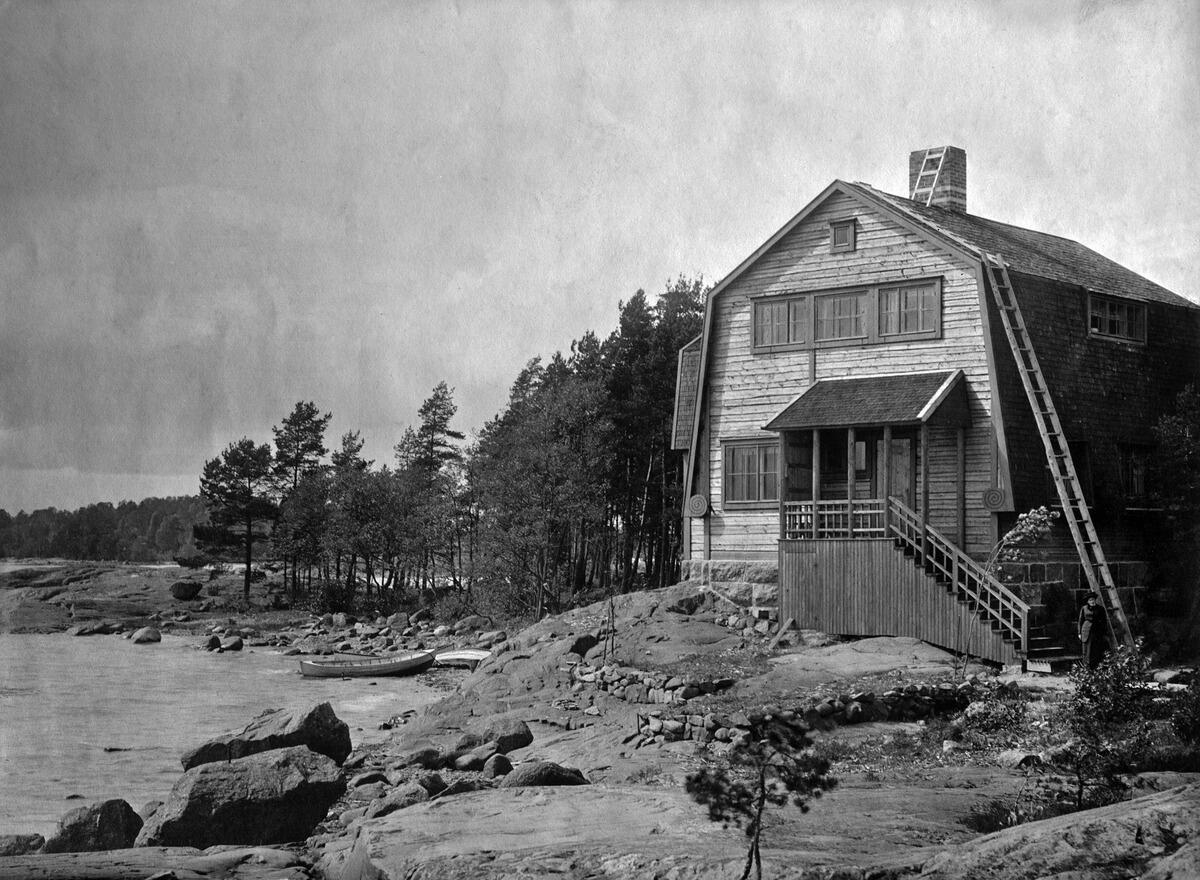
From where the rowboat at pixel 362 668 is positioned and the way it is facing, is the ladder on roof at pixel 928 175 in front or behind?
in front

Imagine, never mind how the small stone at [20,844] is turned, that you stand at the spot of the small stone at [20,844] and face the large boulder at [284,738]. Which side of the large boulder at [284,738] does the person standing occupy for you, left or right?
right

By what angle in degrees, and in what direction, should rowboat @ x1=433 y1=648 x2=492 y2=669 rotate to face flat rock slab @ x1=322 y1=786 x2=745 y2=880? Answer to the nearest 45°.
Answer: approximately 90° to its right

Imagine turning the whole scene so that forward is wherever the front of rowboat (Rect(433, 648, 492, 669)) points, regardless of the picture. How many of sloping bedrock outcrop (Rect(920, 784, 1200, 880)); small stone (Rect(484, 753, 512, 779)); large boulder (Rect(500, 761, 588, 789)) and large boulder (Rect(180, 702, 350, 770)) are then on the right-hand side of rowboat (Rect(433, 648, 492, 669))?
4

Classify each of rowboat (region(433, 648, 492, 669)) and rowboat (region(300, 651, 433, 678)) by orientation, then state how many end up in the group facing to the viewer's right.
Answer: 2

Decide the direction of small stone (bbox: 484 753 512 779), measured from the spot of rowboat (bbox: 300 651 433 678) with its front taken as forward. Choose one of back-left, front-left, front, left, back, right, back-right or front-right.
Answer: right

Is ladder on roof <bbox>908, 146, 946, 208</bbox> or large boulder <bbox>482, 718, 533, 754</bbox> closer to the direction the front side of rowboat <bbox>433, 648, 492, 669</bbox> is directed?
the ladder on roof

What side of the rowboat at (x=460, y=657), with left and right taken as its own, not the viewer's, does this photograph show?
right

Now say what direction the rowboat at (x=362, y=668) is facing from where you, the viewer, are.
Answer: facing to the right of the viewer

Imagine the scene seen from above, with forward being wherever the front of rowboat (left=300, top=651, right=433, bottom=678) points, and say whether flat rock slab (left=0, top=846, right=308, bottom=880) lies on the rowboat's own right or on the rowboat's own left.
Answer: on the rowboat's own right

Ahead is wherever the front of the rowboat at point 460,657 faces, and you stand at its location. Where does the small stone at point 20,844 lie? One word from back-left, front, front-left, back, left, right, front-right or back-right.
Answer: right

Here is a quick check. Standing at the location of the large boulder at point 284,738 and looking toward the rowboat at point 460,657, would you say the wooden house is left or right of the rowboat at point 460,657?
right

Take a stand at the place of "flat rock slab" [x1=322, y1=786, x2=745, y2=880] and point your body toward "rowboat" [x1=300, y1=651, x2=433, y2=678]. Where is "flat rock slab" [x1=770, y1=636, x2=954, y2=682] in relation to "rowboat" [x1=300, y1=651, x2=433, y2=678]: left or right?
right
